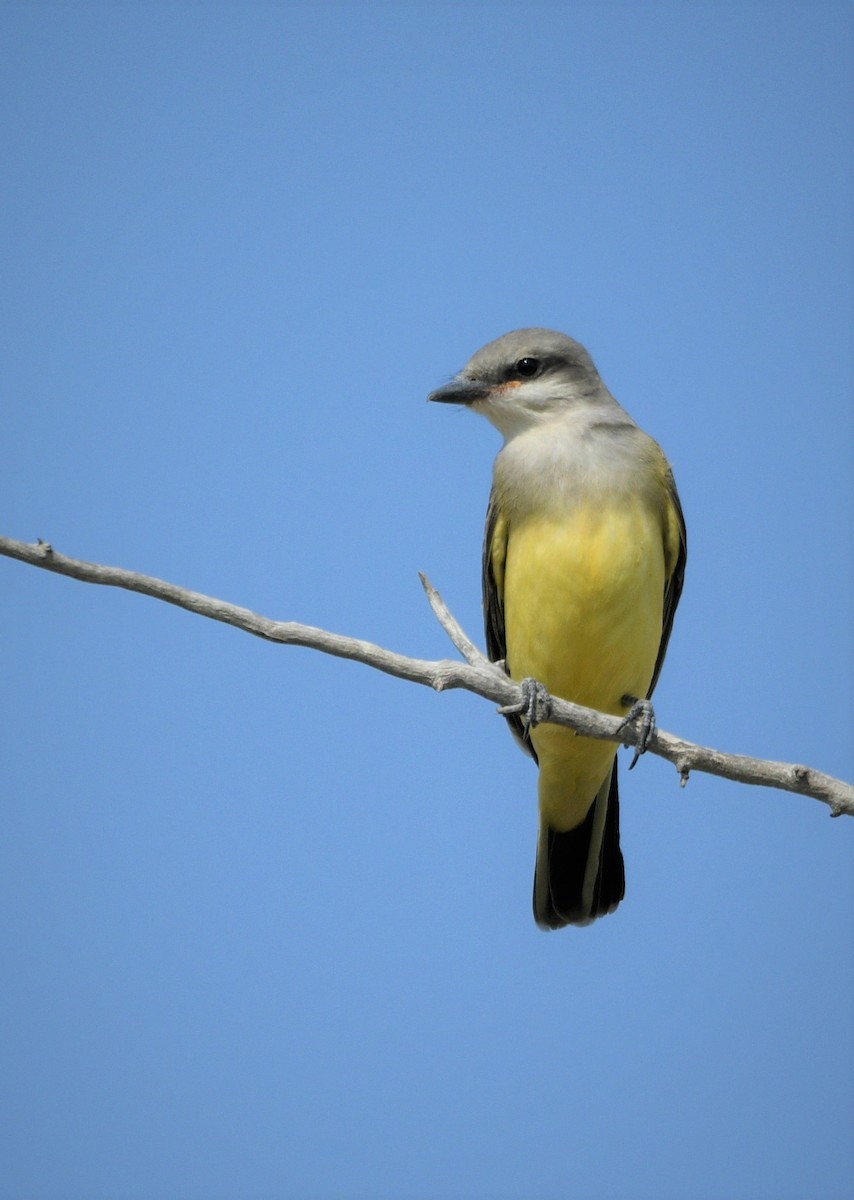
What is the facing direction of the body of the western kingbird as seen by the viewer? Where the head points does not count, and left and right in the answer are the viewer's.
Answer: facing the viewer
